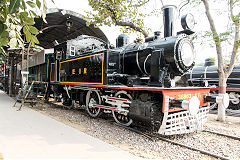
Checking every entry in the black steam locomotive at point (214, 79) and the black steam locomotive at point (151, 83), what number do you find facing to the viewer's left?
0

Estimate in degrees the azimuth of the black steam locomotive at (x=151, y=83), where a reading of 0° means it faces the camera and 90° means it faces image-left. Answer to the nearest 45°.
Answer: approximately 315°

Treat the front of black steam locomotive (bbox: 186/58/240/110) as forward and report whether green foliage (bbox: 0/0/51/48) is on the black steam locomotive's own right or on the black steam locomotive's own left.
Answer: on the black steam locomotive's own right

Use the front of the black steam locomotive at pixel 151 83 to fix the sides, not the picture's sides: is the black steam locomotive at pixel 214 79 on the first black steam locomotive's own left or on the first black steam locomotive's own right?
on the first black steam locomotive's own left

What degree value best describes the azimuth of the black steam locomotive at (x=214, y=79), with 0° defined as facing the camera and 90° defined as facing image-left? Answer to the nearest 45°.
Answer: approximately 315°

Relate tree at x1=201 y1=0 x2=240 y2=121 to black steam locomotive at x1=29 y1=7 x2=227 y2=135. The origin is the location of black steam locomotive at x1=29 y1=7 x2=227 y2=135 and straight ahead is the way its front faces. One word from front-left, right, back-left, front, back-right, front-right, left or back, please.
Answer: left

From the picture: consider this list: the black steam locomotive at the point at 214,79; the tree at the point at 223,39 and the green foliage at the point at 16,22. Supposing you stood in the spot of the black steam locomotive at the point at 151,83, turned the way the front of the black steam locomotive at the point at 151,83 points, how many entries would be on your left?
2
